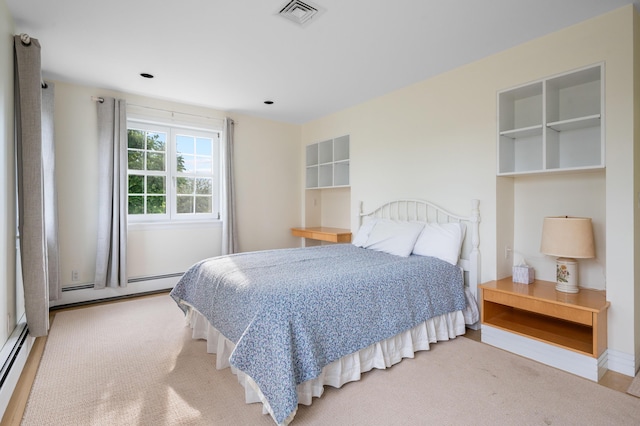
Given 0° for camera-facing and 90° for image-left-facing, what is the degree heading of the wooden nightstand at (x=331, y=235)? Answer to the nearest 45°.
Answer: approximately 45°

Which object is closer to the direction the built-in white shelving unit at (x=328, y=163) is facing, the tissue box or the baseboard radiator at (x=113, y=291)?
the baseboard radiator

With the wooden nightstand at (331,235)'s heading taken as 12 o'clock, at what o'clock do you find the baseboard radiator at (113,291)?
The baseboard radiator is roughly at 1 o'clock from the wooden nightstand.

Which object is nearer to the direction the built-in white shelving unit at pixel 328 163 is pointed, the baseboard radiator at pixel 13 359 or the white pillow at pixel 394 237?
the baseboard radiator

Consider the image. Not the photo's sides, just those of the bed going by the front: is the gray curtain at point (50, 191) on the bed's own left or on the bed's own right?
on the bed's own right

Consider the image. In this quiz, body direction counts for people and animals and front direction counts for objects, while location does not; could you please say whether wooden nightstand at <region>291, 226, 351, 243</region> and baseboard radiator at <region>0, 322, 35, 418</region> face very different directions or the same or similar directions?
very different directions

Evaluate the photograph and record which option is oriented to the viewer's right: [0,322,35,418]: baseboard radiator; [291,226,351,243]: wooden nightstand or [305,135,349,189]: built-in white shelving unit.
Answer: the baseboard radiator

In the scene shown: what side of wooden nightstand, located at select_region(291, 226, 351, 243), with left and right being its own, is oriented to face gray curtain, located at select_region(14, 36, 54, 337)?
front

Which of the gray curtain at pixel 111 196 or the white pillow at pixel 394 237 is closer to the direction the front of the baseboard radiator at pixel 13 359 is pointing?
the white pillow

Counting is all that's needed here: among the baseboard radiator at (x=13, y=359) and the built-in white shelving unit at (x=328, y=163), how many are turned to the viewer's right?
1

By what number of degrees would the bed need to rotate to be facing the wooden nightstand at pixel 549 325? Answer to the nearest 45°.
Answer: approximately 135° to its left

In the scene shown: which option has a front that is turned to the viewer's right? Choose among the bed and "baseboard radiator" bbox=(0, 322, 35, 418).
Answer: the baseboard radiator

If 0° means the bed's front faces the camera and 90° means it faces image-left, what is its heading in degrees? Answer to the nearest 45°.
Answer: approximately 45°

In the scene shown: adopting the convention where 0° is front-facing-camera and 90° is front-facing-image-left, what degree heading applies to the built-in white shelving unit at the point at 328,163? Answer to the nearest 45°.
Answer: approximately 45°

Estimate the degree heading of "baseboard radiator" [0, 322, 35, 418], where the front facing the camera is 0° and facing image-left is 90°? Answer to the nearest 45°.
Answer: approximately 270°

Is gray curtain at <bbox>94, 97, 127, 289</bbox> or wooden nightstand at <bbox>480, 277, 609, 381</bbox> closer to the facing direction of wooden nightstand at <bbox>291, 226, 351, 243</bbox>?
the gray curtain

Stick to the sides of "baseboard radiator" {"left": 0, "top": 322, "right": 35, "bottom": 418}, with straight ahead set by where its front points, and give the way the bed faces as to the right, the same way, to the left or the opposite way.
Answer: the opposite way
